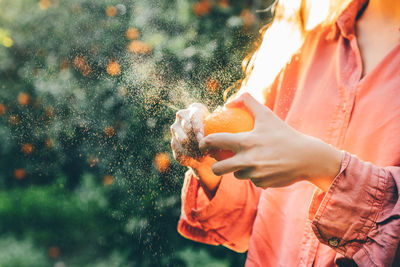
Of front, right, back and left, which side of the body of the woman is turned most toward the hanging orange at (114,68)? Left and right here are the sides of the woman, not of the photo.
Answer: right

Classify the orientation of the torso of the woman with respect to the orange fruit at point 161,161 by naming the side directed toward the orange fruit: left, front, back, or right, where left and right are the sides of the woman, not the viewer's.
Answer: right

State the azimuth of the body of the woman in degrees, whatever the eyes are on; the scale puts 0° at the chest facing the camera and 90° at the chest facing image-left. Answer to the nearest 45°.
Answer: approximately 45°

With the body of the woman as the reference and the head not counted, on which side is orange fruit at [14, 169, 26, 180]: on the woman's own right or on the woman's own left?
on the woman's own right

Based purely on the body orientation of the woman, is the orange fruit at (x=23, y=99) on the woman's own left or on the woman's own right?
on the woman's own right
